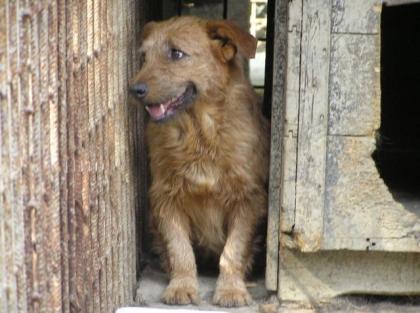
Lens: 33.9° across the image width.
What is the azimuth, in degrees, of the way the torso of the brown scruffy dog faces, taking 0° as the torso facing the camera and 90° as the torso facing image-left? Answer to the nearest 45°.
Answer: approximately 0°

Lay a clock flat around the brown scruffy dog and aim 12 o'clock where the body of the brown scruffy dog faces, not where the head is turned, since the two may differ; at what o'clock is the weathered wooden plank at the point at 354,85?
The weathered wooden plank is roughly at 10 o'clock from the brown scruffy dog.

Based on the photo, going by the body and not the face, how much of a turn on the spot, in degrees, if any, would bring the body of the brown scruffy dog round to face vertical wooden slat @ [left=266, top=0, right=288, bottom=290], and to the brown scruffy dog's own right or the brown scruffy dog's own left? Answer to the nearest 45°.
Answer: approximately 45° to the brown scruffy dog's own left

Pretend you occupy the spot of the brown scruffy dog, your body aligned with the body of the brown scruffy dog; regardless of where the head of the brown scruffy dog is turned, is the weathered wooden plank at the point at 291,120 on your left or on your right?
on your left

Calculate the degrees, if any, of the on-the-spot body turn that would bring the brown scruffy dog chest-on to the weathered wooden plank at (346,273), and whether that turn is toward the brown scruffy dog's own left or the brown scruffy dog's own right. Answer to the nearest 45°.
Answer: approximately 90° to the brown scruffy dog's own left
